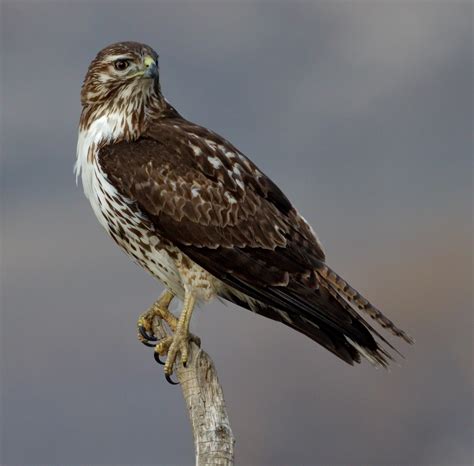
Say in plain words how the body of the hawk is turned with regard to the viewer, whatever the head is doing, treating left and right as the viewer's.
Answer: facing to the left of the viewer
